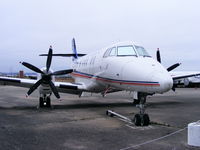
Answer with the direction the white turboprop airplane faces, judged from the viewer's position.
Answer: facing the viewer and to the right of the viewer
